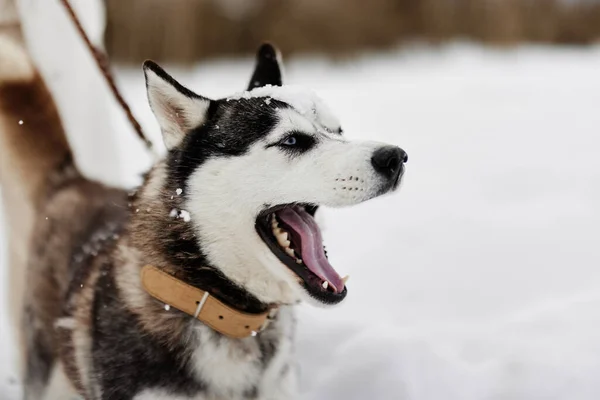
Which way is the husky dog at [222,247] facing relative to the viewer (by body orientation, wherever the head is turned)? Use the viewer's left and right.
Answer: facing the viewer and to the right of the viewer
